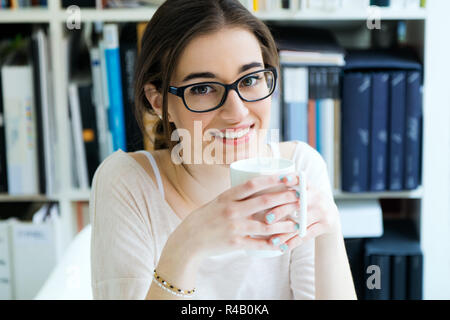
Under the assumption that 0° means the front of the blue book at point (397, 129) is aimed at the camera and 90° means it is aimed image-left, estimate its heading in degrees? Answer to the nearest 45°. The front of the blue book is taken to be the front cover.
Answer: approximately 270°
